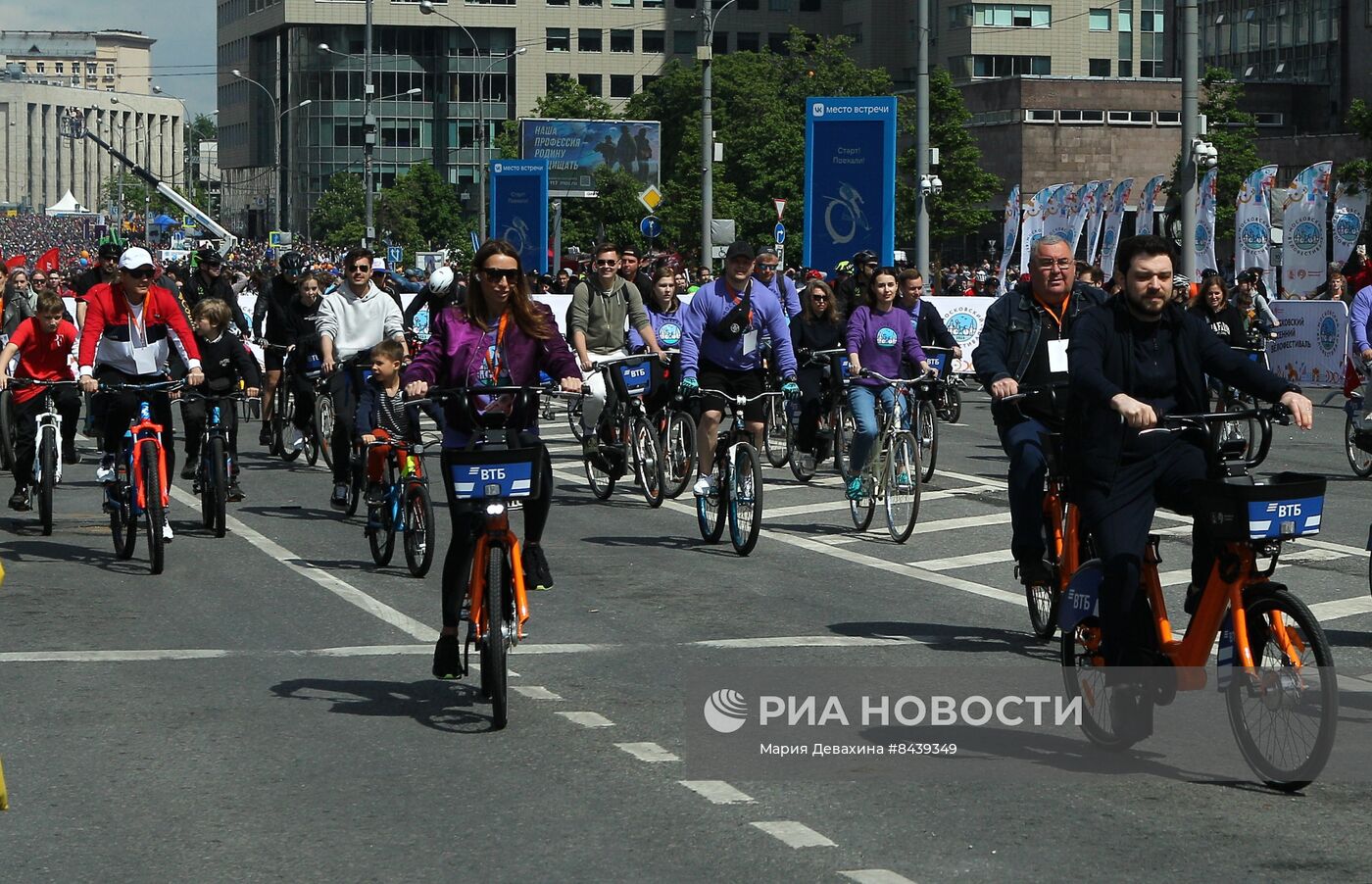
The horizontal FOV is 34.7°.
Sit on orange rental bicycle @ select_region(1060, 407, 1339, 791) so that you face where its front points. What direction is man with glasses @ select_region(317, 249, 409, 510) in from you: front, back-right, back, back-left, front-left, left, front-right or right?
back

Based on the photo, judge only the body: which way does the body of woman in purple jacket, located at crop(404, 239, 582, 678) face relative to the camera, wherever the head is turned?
toward the camera

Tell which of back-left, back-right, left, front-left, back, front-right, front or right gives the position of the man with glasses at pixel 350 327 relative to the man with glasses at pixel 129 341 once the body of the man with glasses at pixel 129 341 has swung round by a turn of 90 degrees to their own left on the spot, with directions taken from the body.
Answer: front-left

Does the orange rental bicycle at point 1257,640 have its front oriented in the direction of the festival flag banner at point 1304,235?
no

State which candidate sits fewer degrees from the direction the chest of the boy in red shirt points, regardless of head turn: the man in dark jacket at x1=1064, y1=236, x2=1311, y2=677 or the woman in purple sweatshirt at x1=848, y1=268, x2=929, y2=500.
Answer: the man in dark jacket

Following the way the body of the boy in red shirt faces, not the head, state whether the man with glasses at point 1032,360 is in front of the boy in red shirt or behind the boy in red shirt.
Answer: in front

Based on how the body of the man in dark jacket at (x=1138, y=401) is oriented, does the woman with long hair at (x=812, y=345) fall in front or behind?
behind

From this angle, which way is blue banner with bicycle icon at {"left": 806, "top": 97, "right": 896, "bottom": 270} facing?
toward the camera

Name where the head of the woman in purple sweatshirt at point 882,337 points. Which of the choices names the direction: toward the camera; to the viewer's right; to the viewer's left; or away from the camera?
toward the camera

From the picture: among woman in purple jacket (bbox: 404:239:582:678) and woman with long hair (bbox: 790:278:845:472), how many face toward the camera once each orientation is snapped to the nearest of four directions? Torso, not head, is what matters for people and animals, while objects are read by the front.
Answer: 2

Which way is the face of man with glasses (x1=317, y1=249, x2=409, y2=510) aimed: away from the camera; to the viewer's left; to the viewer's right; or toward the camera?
toward the camera

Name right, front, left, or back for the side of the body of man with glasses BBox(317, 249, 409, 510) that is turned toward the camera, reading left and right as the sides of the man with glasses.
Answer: front

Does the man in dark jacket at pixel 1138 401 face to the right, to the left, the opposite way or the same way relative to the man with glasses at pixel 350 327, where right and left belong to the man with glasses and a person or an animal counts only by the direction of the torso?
the same way

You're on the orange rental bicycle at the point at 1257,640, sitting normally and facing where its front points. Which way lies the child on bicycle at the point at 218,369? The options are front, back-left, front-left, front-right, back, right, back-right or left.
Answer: back

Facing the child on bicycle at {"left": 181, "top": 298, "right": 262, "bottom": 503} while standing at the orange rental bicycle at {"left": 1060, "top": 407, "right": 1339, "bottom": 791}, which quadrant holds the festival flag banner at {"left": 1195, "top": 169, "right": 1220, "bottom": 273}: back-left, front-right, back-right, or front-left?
front-right

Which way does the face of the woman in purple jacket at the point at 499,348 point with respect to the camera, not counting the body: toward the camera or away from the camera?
toward the camera

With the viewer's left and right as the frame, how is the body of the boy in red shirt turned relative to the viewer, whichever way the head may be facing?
facing the viewer

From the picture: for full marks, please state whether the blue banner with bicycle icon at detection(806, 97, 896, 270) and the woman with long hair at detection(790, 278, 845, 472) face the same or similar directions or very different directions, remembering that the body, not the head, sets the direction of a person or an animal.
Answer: same or similar directions

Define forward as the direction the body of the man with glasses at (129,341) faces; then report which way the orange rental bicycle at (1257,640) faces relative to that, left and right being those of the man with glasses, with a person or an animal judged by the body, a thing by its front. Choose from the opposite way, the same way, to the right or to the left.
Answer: the same way
